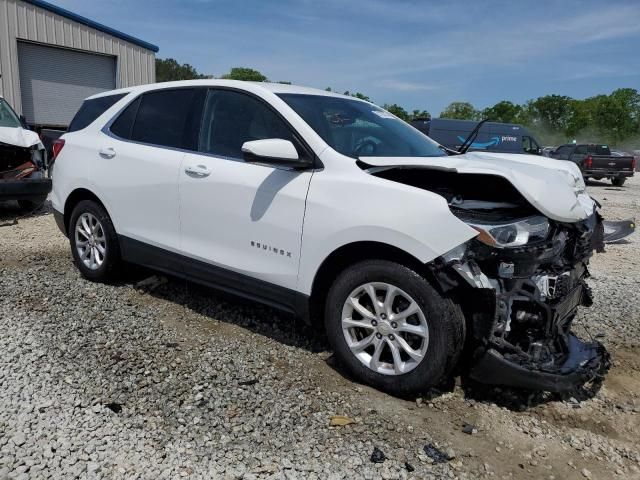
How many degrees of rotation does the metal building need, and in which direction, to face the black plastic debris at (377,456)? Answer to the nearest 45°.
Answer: approximately 45° to its right

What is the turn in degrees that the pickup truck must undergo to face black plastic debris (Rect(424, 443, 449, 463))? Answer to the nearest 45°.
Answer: approximately 135° to its left

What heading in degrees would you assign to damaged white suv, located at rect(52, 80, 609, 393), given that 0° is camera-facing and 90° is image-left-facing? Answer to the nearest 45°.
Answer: approximately 315°

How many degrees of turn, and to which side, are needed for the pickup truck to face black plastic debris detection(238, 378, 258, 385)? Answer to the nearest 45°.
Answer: approximately 135° to its left

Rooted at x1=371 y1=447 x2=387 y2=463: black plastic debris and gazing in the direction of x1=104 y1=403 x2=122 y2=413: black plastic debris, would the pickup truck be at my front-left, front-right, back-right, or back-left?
back-right

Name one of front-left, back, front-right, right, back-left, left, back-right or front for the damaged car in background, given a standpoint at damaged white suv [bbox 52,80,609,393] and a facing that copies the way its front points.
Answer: back

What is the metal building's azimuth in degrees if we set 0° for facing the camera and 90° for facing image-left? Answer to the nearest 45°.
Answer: approximately 315°

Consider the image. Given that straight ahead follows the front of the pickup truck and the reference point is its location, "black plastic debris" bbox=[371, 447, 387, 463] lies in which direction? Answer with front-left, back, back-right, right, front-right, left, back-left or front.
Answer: back-left

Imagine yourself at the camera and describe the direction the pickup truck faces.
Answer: facing away from the viewer and to the left of the viewer

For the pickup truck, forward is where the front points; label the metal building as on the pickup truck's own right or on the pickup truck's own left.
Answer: on the pickup truck's own left
